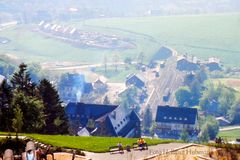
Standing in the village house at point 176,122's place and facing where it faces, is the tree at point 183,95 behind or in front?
behind

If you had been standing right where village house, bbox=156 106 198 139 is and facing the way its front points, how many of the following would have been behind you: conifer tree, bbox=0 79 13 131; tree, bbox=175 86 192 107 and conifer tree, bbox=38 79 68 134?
1

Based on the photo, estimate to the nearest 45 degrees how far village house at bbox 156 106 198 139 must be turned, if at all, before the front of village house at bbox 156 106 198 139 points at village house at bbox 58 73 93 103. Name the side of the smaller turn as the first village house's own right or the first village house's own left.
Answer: approximately 135° to the first village house's own right

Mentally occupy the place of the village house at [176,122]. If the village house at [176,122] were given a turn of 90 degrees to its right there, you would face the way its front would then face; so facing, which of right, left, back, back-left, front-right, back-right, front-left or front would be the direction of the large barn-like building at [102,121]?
front-left

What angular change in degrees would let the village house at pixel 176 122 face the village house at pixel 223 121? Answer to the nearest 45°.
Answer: approximately 135° to its left

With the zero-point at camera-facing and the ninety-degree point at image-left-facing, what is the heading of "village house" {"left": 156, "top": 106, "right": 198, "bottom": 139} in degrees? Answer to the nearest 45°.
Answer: approximately 0°

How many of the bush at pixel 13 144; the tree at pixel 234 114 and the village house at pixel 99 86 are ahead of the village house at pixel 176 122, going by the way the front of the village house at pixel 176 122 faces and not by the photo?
1

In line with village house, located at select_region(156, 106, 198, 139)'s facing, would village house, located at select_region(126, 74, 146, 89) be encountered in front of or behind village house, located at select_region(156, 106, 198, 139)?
behind

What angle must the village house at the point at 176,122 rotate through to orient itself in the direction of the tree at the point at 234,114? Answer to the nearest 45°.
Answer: approximately 135° to its left
